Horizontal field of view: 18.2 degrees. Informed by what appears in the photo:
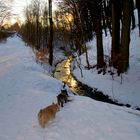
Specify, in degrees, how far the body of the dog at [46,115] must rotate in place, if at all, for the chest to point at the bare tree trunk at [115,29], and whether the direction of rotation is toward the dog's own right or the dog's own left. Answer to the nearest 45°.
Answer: approximately 45° to the dog's own left

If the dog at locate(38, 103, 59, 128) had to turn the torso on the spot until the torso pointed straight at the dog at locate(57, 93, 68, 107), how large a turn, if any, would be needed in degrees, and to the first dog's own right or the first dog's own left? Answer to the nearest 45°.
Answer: approximately 45° to the first dog's own left

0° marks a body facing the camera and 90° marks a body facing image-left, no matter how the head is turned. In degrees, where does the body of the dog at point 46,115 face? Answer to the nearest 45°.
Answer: approximately 225°
